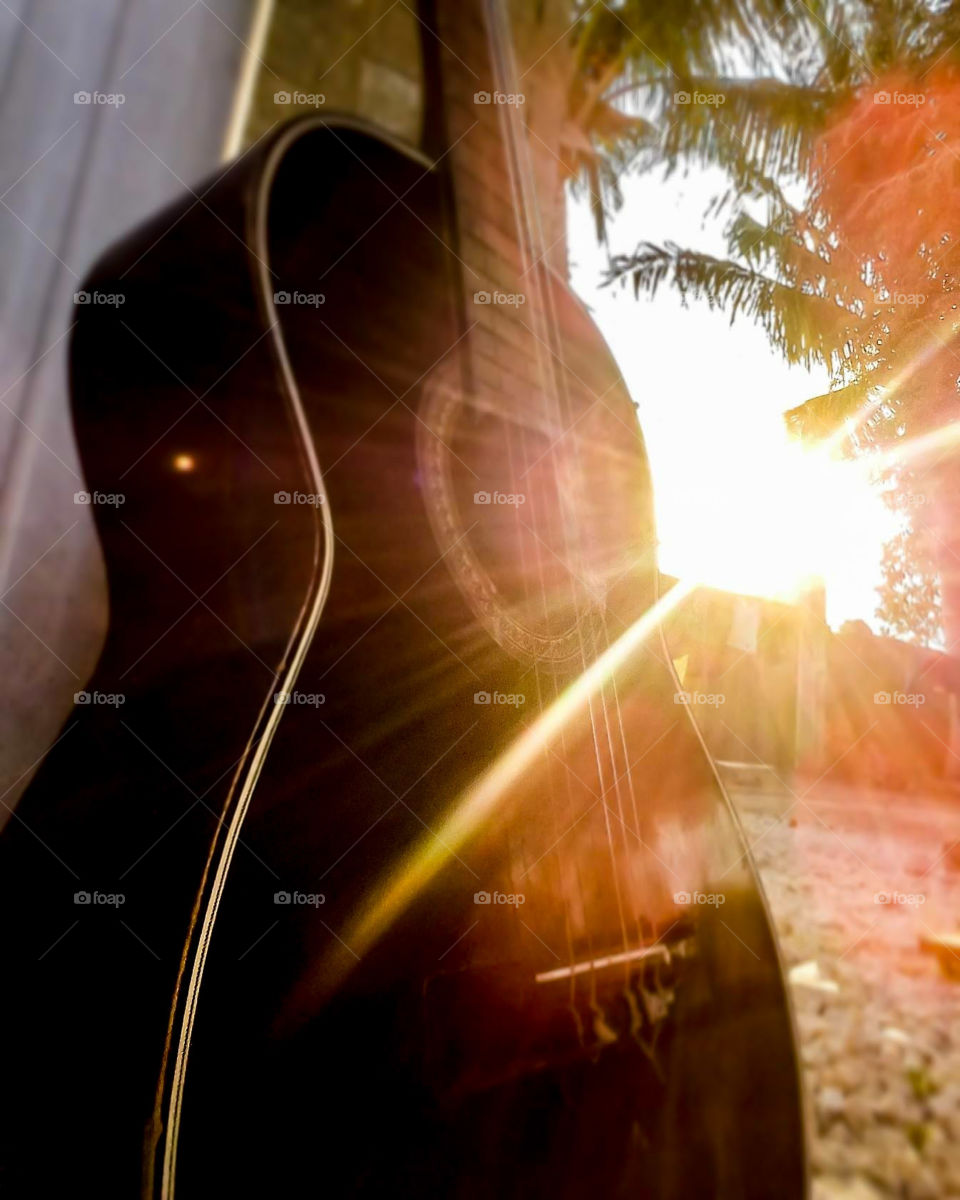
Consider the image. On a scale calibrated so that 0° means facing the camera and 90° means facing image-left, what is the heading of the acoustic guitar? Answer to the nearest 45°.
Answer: approximately 315°
